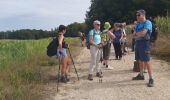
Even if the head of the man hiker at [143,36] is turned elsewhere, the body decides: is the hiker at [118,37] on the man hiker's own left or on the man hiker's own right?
on the man hiker's own right

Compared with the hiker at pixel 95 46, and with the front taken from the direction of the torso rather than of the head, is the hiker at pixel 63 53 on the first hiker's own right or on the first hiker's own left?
on the first hiker's own right

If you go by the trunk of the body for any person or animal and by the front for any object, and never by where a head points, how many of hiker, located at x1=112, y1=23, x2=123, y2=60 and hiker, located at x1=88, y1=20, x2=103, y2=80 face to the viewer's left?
0

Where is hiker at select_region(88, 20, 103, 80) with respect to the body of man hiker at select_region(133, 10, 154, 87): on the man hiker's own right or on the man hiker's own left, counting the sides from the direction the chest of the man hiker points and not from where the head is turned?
on the man hiker's own right

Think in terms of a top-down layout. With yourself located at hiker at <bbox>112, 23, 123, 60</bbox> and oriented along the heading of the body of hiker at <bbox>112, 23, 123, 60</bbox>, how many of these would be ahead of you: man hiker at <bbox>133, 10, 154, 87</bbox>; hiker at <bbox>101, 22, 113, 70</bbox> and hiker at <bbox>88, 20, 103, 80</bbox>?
3

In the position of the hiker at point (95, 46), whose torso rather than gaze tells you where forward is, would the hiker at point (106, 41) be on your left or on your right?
on your left

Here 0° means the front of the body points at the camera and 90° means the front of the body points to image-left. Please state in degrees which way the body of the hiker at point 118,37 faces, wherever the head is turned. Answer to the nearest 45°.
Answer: approximately 0°

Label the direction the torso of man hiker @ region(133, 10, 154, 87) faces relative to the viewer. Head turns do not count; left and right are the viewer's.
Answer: facing the viewer and to the left of the viewer

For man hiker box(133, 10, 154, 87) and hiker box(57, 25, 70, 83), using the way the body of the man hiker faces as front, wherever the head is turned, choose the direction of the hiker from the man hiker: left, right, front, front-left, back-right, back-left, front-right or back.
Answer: front-right

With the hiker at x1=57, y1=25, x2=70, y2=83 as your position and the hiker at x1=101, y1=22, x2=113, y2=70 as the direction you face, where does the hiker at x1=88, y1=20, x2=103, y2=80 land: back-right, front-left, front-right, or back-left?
front-right

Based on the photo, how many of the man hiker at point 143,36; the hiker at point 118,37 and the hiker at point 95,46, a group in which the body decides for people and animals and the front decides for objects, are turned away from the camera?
0

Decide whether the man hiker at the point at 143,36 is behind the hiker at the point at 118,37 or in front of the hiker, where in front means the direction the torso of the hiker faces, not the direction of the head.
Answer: in front

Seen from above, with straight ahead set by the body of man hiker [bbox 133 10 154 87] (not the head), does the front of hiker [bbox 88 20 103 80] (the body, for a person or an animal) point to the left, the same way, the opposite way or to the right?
to the left
